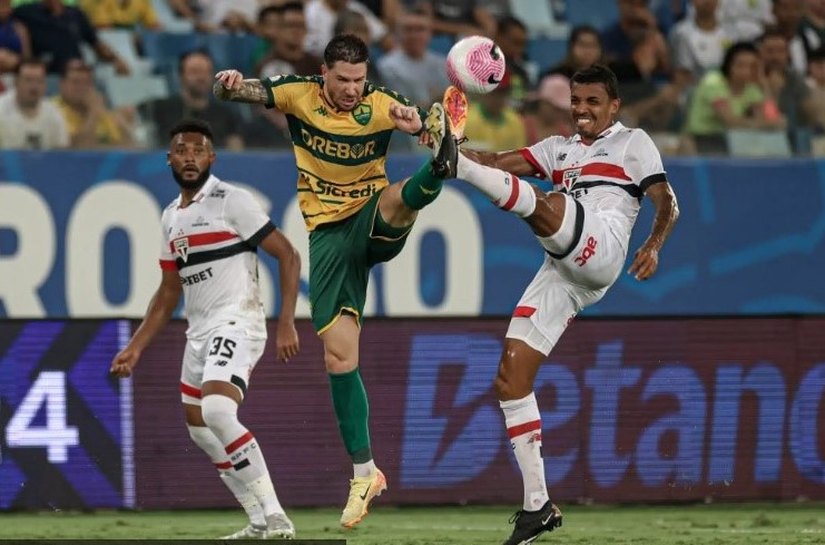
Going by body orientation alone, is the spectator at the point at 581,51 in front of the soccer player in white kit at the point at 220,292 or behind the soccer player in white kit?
behind

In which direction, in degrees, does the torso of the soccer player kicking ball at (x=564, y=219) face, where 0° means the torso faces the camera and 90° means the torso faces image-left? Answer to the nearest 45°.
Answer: approximately 45°

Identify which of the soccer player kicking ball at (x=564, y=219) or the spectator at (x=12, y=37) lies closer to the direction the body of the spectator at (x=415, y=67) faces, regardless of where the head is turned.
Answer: the soccer player kicking ball

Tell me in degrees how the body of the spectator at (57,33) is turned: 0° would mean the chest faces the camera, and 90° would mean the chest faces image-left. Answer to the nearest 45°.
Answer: approximately 0°

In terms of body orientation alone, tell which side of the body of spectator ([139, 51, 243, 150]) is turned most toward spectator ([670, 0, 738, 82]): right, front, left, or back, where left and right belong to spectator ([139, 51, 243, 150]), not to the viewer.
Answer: left

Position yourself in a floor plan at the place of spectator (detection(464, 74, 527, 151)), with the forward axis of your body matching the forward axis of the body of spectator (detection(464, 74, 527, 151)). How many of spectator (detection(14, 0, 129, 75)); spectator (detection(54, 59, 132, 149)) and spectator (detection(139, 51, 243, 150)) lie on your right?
3

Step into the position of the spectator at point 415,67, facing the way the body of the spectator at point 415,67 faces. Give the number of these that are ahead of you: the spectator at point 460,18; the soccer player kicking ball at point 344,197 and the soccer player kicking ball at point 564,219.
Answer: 2

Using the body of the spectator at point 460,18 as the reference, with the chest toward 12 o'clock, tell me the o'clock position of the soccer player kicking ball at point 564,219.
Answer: The soccer player kicking ball is roughly at 12 o'clock from the spectator.

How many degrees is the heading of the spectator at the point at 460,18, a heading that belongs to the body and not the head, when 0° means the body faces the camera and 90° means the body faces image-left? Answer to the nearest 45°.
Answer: approximately 0°

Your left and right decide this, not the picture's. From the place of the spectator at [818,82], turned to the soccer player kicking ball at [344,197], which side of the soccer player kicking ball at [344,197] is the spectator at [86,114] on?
right
